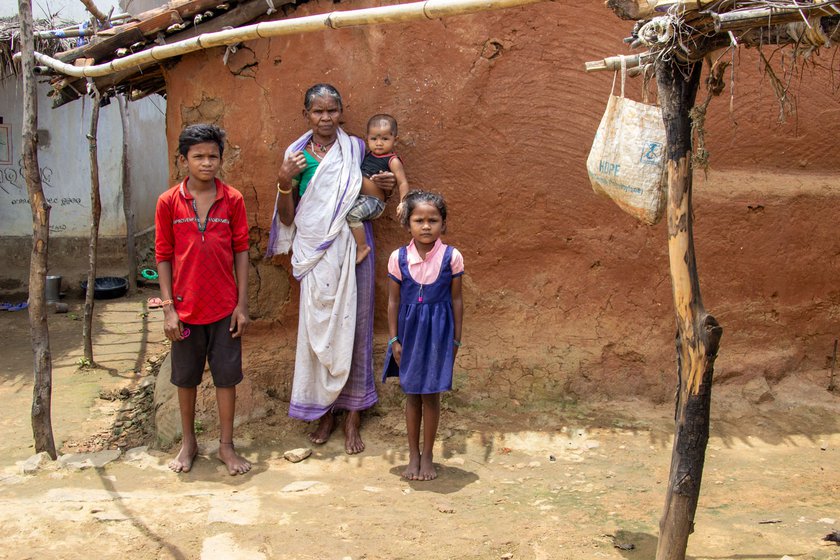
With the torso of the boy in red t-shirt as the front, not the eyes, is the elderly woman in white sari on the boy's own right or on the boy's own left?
on the boy's own left

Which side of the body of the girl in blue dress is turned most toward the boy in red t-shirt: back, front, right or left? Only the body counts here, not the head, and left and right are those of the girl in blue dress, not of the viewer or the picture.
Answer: right

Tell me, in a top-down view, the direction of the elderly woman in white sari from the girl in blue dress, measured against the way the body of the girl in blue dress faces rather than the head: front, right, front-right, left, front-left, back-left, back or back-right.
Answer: back-right

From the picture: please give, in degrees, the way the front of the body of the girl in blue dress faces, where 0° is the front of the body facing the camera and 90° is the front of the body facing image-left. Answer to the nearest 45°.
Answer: approximately 0°

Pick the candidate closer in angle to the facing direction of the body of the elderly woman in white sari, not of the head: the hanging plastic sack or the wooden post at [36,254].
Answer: the hanging plastic sack

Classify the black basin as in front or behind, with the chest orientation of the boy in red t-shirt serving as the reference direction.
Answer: behind
